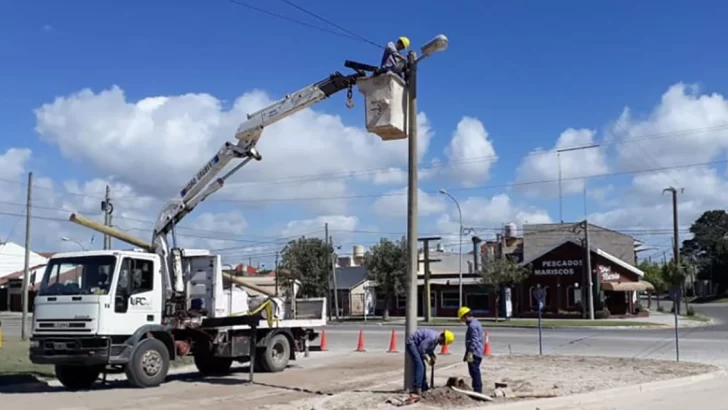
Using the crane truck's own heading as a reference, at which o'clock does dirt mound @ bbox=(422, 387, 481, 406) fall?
The dirt mound is roughly at 9 o'clock from the crane truck.

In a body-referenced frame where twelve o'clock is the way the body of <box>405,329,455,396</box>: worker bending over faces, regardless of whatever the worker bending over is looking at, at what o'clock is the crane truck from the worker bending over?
The crane truck is roughly at 7 o'clock from the worker bending over.

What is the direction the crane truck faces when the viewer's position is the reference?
facing the viewer and to the left of the viewer

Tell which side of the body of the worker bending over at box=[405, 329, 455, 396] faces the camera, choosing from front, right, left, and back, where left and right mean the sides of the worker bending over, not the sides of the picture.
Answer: right

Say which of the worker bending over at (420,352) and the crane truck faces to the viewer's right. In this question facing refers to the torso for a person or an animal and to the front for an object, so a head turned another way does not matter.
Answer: the worker bending over

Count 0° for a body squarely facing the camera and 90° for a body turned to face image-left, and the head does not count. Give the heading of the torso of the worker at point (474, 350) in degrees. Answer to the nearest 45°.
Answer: approximately 90°
